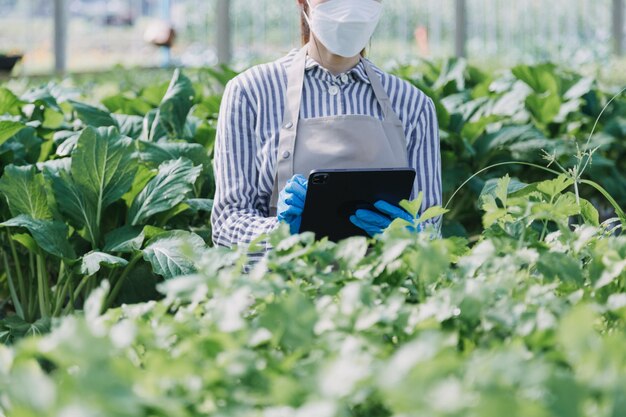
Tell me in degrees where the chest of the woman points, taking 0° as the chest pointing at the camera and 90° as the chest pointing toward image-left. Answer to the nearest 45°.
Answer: approximately 0°

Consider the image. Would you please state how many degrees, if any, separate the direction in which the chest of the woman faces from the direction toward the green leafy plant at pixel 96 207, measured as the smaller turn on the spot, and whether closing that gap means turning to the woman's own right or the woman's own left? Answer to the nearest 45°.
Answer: approximately 135° to the woman's own right
